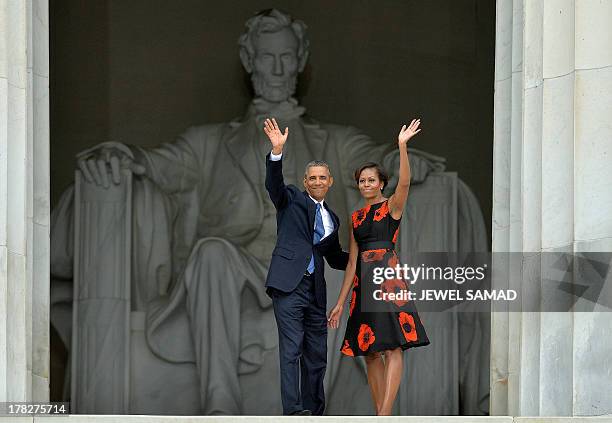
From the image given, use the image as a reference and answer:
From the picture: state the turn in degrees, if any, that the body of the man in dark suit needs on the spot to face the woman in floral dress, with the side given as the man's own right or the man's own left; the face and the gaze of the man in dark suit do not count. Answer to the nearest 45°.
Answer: approximately 45° to the man's own left

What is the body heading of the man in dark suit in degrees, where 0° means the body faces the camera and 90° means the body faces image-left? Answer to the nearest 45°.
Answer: approximately 315°
